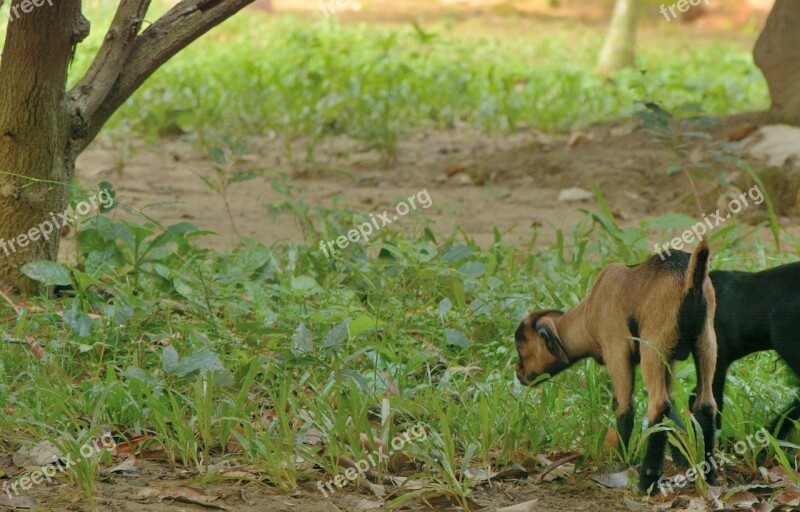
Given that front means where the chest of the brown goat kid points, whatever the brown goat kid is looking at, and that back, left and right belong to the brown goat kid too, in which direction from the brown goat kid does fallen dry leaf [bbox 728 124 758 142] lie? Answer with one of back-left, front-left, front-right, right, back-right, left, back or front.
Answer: front-right

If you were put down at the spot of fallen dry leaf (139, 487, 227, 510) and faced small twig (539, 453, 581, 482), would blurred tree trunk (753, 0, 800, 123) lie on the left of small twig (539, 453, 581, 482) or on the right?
left

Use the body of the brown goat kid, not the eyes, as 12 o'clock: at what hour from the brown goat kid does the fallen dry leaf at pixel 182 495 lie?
The fallen dry leaf is roughly at 10 o'clock from the brown goat kid.

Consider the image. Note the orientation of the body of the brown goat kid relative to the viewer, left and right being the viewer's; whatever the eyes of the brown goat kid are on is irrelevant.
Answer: facing away from the viewer and to the left of the viewer

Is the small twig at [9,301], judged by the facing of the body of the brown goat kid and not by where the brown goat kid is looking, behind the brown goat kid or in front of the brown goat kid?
in front

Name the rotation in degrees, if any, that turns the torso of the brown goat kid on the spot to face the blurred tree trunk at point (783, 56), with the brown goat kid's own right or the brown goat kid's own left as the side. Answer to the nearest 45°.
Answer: approximately 45° to the brown goat kid's own right
